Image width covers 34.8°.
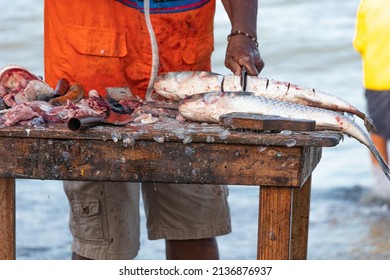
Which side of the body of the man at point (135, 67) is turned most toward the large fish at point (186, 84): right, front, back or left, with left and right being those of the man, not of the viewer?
front

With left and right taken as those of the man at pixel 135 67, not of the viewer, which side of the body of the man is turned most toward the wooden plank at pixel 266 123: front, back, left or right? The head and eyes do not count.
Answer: front

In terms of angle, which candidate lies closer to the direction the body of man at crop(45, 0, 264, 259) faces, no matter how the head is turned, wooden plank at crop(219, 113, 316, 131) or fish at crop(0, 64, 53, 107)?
the wooden plank

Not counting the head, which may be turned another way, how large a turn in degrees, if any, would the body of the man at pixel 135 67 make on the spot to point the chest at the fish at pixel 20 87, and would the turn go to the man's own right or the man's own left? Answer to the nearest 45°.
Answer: approximately 90° to the man's own right

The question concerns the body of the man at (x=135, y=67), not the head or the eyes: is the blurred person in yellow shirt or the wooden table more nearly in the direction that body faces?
the wooden table

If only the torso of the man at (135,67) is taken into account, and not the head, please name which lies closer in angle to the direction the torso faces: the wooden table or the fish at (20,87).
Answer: the wooden table

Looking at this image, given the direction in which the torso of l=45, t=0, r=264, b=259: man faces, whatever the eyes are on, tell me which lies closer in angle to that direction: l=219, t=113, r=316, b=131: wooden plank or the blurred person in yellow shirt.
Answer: the wooden plank
